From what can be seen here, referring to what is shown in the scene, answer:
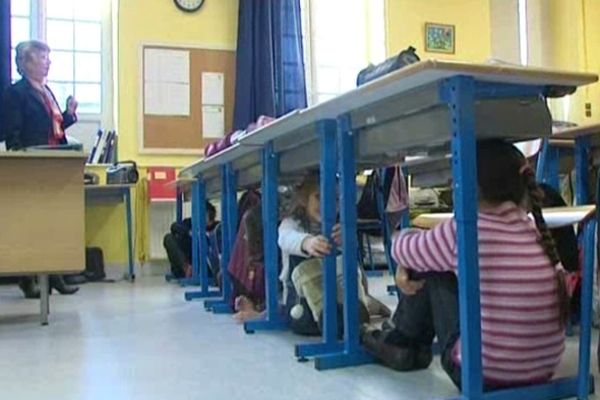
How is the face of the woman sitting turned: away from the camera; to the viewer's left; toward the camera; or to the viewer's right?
to the viewer's right

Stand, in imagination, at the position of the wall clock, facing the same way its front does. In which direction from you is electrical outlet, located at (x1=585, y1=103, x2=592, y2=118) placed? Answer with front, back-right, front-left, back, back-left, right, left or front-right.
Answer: left

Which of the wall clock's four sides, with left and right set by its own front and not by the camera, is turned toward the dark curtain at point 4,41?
right

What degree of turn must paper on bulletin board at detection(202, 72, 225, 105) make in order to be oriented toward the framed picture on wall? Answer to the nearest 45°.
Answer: approximately 90° to its left
